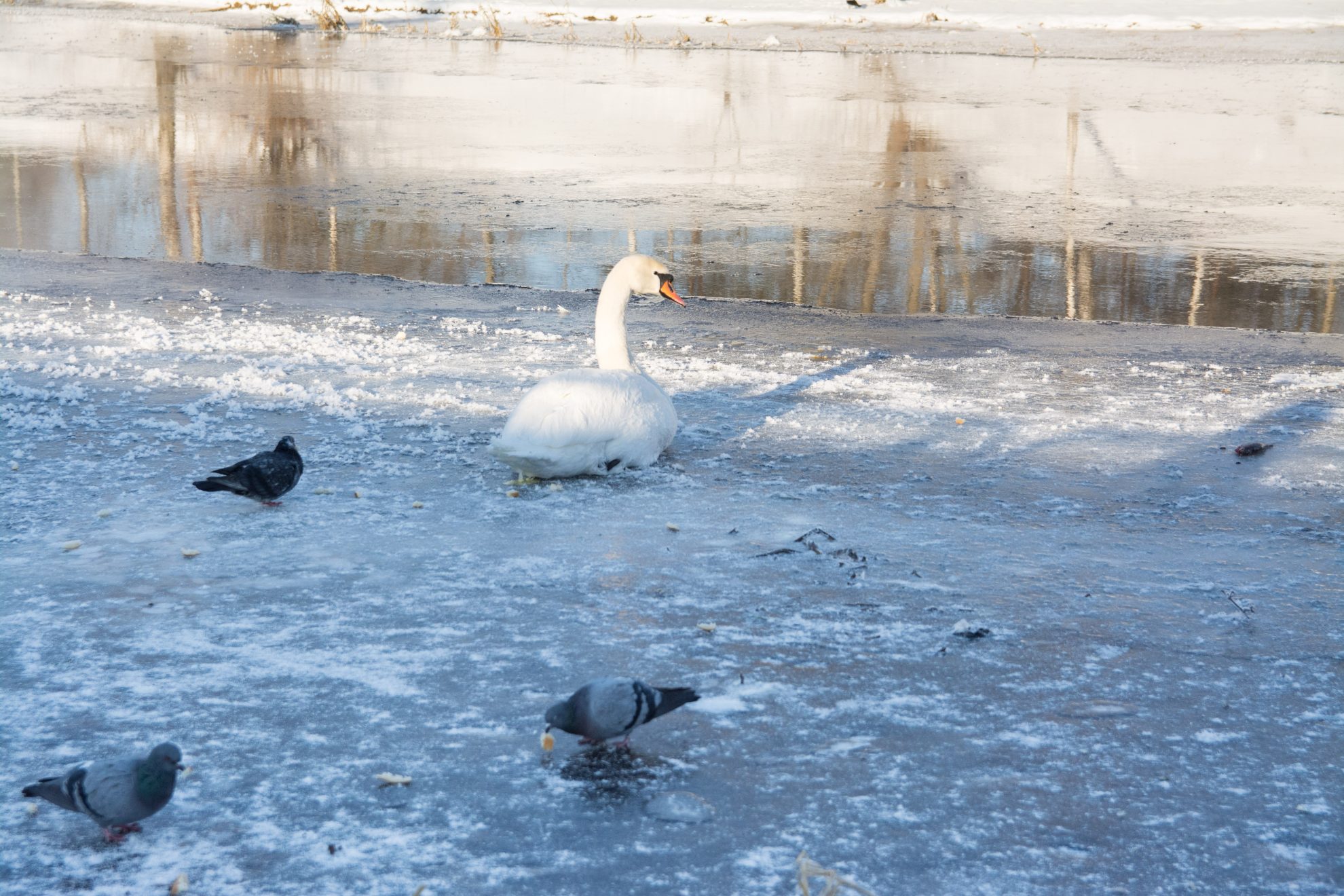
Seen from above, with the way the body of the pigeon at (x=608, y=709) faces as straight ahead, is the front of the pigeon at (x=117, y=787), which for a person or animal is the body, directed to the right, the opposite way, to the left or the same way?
the opposite way

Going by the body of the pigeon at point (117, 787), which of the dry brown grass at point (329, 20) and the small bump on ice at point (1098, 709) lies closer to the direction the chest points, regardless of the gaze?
the small bump on ice

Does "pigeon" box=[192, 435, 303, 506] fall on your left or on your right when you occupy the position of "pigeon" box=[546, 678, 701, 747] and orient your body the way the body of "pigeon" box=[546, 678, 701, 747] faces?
on your right

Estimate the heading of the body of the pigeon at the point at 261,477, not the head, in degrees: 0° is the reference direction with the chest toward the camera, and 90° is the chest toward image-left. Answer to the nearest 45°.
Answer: approximately 270°

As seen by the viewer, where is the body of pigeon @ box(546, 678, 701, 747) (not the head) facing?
to the viewer's left

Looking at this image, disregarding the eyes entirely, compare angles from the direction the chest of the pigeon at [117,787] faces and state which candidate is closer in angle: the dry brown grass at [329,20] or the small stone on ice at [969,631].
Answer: the small stone on ice

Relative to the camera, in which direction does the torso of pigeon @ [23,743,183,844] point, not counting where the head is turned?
to the viewer's right

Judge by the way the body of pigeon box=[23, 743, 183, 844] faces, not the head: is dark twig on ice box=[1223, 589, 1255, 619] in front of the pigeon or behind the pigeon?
in front

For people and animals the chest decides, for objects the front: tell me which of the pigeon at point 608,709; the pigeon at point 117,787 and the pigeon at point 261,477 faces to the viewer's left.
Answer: the pigeon at point 608,709

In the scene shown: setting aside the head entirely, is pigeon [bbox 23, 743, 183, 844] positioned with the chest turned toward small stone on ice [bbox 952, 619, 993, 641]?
yes

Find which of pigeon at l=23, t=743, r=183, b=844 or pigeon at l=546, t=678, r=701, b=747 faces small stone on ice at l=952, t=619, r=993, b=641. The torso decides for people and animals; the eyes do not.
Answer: pigeon at l=23, t=743, r=183, b=844

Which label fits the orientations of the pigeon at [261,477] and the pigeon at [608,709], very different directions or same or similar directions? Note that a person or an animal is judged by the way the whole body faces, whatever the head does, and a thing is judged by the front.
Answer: very different directions

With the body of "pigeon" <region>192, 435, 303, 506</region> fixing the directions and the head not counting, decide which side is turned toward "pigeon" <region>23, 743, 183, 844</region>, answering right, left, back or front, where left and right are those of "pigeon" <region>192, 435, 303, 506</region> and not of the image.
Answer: right
